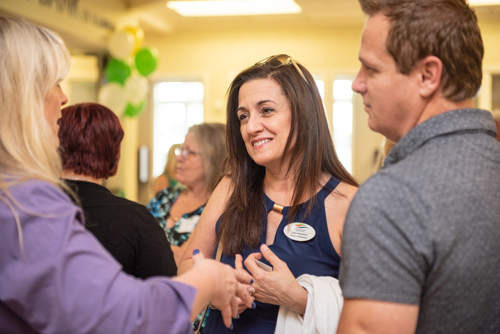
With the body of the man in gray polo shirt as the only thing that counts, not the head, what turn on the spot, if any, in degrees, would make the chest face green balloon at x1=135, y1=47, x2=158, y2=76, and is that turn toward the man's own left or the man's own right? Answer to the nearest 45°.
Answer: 0° — they already face it

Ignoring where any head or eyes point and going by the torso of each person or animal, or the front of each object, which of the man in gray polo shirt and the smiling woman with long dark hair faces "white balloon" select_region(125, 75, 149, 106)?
the man in gray polo shirt

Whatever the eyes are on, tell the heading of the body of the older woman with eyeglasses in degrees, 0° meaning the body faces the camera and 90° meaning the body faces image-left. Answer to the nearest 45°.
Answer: approximately 45°

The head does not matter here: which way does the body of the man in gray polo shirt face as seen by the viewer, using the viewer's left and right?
facing away from the viewer and to the left of the viewer

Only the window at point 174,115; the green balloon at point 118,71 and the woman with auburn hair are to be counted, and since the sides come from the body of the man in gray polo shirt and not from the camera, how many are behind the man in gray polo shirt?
0

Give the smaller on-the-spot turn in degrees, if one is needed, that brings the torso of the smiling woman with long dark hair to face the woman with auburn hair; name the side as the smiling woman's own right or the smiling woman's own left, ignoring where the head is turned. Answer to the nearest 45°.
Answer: approximately 45° to the smiling woman's own right

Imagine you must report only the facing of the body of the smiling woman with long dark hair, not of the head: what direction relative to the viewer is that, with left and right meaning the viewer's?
facing the viewer and to the left of the viewer

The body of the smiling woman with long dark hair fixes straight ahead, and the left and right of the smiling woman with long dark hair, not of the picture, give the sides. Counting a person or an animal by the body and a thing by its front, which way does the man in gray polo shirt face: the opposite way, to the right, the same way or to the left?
to the right

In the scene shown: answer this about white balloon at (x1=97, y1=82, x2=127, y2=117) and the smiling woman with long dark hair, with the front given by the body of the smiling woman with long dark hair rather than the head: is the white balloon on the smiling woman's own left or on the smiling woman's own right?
on the smiling woman's own right

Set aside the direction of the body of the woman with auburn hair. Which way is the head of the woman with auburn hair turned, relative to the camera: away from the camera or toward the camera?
away from the camera

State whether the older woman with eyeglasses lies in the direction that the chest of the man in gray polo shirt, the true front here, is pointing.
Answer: yes

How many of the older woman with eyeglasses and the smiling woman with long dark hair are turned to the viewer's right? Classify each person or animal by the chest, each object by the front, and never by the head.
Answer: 0

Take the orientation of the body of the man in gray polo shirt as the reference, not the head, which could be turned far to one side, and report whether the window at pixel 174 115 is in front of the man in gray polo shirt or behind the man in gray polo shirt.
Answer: in front

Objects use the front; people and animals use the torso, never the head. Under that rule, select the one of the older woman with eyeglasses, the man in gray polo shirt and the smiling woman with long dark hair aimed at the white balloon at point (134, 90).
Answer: the man in gray polo shirt

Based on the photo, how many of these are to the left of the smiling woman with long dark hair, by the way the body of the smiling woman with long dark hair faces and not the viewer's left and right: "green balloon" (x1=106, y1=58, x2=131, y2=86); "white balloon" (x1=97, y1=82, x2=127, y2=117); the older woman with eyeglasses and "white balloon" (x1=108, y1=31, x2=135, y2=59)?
0

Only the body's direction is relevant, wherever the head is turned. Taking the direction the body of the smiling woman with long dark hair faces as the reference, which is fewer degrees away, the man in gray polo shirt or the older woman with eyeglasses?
the man in gray polo shirt

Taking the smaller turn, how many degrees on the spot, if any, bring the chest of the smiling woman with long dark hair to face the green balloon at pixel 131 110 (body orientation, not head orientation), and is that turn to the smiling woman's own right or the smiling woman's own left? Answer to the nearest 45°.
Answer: approximately 135° to the smiling woman's own right

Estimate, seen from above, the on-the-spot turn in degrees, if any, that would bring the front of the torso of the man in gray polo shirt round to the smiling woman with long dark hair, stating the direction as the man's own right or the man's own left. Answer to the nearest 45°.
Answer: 0° — they already face them

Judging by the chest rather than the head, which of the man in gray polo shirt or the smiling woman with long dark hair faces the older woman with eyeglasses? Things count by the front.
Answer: the man in gray polo shirt
